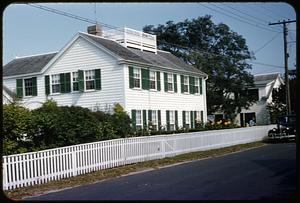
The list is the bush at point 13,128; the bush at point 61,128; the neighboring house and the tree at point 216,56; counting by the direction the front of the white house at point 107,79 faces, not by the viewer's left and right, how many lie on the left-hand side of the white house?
2

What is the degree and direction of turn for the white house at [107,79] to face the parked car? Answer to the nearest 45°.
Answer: approximately 45° to its left

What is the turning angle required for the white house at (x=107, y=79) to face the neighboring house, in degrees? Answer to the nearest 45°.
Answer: approximately 90° to its left

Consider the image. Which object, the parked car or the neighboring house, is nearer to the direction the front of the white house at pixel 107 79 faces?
the parked car

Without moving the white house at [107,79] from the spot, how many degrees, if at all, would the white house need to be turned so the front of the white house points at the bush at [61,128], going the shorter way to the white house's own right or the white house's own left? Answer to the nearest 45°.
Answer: approximately 45° to the white house's own right

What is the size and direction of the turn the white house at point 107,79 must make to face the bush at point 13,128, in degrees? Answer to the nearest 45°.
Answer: approximately 45° to its right

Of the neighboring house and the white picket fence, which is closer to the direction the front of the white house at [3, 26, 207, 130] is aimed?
the white picket fence

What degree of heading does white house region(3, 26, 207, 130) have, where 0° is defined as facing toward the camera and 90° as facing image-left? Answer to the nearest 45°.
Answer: approximately 315°

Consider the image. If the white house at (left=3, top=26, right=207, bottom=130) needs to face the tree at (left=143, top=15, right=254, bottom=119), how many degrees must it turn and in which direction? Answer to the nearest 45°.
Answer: approximately 90° to its left
